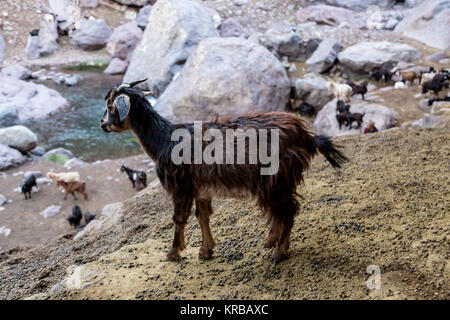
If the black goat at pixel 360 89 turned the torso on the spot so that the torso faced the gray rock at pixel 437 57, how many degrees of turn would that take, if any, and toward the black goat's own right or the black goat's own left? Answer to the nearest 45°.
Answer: approximately 135° to the black goat's own right

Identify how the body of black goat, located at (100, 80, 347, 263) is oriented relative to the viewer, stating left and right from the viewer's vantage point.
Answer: facing to the left of the viewer

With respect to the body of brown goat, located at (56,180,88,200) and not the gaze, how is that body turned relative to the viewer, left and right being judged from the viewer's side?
facing to the left of the viewer

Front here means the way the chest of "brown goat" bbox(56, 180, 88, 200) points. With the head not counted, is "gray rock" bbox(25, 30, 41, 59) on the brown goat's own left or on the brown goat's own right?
on the brown goat's own right

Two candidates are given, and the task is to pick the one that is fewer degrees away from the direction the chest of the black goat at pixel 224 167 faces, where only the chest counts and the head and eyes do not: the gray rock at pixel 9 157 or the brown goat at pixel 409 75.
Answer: the gray rock

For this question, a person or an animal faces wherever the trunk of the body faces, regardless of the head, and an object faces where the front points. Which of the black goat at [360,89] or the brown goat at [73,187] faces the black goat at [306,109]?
the black goat at [360,89]

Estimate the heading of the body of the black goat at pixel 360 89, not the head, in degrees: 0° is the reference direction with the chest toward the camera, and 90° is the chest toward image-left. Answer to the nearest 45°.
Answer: approximately 90°

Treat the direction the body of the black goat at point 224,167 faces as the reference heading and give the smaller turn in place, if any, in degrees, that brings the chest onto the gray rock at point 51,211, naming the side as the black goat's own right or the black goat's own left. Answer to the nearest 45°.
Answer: approximately 45° to the black goat's own right
